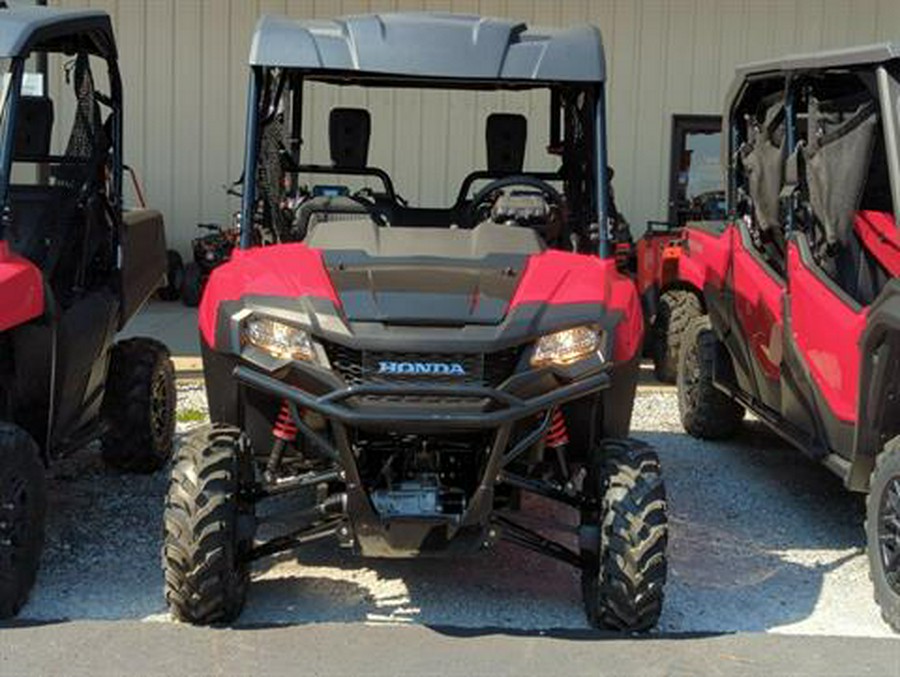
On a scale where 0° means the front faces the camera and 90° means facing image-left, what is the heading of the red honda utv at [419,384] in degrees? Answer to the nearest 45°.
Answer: approximately 0°

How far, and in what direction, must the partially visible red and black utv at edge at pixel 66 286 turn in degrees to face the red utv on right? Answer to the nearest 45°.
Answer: approximately 135° to its left

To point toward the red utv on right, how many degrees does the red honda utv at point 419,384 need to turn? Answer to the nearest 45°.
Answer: approximately 135° to its left

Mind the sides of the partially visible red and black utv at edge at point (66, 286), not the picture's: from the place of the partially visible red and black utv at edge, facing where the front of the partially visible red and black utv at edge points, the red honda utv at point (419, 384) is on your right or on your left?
on your left

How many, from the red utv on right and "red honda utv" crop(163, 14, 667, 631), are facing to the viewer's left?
0

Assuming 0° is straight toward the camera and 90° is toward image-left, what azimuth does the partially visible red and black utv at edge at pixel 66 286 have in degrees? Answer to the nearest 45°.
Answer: approximately 45°
